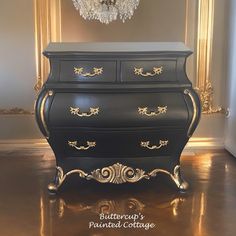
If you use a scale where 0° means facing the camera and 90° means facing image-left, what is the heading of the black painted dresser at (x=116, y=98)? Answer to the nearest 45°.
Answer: approximately 0°
